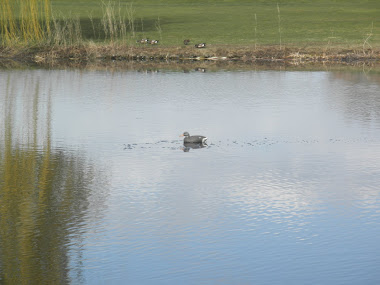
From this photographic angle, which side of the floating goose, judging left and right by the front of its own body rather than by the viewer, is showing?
left
